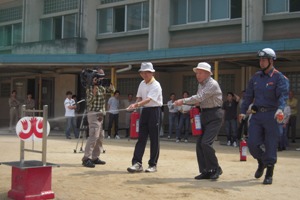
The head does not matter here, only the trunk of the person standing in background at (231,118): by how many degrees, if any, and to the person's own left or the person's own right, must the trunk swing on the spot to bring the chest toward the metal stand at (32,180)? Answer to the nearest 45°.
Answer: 0° — they already face it

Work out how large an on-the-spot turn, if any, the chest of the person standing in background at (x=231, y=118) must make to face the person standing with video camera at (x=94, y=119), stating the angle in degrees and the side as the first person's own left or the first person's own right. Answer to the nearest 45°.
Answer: approximately 45° to the first person's own right

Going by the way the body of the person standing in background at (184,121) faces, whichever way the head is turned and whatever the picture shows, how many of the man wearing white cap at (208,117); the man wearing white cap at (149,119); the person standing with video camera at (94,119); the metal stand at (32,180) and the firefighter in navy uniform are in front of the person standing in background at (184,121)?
5

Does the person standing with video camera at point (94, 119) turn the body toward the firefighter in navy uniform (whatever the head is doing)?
yes

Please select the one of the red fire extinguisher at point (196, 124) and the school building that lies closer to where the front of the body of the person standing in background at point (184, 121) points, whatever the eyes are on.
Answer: the red fire extinguisher

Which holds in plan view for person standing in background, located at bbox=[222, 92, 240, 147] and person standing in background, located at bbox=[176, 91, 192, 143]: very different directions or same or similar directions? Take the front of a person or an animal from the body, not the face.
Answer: same or similar directions

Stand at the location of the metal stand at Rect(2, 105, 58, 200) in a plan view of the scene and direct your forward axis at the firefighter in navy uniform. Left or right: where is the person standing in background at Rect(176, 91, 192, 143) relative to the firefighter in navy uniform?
left

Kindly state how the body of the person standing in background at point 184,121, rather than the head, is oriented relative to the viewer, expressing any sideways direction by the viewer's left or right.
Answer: facing the viewer

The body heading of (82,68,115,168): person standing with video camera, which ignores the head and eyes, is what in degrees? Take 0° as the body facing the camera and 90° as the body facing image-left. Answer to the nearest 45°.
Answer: approximately 315°

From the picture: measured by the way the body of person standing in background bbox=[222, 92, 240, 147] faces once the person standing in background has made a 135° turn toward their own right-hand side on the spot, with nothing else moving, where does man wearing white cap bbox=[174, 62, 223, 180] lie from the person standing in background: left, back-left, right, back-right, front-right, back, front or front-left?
back-left

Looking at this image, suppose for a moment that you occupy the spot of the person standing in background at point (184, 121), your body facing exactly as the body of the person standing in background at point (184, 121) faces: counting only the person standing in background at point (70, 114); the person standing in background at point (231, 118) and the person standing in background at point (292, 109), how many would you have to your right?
1

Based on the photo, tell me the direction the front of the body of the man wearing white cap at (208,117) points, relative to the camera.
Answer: to the viewer's left

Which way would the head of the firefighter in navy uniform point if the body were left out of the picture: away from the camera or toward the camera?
toward the camera

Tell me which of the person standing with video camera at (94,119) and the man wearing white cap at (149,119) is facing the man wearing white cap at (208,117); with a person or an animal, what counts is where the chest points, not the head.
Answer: the person standing with video camera
